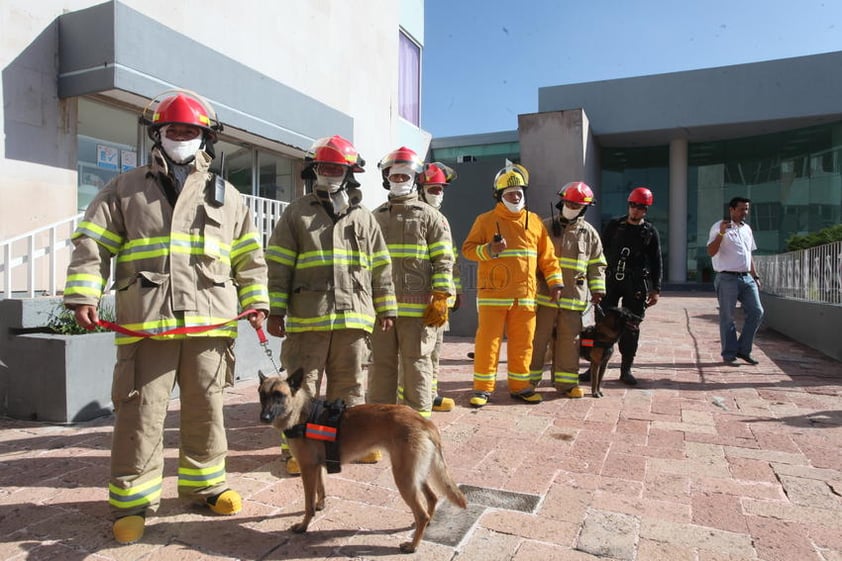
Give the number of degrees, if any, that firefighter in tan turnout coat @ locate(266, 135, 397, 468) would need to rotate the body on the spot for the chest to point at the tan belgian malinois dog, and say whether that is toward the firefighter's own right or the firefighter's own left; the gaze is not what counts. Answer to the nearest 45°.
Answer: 0° — they already face it

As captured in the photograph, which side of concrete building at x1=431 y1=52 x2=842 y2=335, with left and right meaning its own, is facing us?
front

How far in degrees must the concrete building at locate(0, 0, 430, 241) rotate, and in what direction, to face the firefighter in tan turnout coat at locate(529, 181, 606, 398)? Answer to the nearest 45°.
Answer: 0° — it already faces them

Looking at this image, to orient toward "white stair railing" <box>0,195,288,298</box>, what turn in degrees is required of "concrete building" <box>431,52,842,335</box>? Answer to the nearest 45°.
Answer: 0° — it already faces it

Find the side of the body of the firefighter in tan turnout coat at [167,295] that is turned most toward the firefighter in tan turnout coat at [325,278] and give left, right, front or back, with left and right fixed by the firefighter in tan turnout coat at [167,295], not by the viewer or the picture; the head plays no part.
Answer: left

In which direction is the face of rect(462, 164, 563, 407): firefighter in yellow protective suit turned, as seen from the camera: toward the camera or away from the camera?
toward the camera

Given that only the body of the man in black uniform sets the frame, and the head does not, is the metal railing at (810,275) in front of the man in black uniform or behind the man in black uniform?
behind

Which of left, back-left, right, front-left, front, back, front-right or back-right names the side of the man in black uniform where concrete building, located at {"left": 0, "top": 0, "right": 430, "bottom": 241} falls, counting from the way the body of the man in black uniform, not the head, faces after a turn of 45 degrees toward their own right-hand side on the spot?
front

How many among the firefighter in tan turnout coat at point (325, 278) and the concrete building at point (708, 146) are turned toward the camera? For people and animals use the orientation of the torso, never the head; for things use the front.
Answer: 2

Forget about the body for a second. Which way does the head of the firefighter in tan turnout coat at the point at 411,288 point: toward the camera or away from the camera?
toward the camera

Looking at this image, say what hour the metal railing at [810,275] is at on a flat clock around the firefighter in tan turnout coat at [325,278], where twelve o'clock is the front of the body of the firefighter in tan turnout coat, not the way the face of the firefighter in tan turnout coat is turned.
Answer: The metal railing is roughly at 8 o'clock from the firefighter in tan turnout coat.

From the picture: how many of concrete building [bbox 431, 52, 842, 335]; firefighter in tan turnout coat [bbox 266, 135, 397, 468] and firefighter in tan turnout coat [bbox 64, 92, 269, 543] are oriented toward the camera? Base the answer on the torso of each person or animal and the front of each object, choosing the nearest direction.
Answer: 3

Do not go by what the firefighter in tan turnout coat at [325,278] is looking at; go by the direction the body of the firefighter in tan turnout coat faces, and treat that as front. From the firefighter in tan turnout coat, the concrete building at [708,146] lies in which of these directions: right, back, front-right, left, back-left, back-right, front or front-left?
back-left

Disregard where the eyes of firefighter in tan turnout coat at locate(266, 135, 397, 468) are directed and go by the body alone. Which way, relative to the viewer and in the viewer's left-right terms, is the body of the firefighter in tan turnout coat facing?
facing the viewer

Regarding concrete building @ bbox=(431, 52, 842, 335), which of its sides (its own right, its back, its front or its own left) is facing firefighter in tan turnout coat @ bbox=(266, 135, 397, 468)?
front
